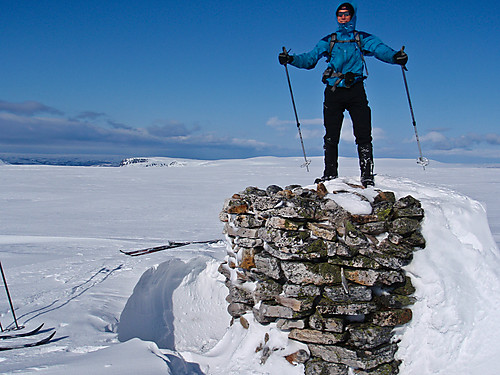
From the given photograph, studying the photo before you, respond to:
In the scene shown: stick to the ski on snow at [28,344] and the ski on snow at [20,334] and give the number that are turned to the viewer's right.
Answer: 2

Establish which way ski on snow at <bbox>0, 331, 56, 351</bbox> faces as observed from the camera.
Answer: facing to the right of the viewer

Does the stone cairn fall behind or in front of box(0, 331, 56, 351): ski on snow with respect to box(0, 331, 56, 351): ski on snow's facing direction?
in front

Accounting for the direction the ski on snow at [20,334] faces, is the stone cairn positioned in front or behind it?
in front

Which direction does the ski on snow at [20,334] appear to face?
to the viewer's right
